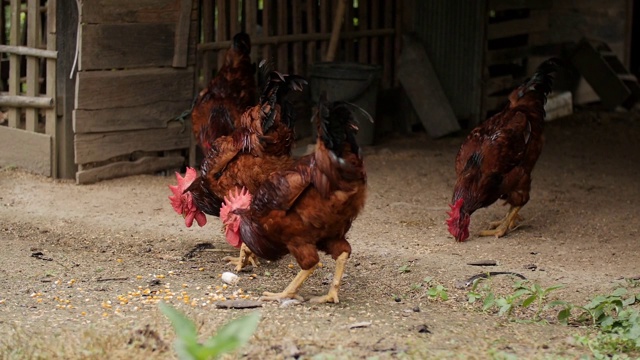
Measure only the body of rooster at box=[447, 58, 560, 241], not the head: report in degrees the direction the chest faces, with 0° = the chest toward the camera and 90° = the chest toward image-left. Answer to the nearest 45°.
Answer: approximately 45°

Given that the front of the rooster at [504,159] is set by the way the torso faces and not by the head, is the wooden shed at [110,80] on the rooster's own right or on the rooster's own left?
on the rooster's own right

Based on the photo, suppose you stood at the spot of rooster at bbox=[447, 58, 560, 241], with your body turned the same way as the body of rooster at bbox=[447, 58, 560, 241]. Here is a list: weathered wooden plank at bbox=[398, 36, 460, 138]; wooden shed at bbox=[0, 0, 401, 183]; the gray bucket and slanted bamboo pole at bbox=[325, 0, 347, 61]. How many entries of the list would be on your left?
0

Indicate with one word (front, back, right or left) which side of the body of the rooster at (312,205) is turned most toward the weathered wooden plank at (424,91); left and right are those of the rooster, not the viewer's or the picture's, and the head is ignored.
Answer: right

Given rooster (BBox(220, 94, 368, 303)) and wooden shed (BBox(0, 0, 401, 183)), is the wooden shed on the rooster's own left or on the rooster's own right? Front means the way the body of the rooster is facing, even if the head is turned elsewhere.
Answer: on the rooster's own right

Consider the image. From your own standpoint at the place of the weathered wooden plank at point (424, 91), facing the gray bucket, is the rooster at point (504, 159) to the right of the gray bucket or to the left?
left

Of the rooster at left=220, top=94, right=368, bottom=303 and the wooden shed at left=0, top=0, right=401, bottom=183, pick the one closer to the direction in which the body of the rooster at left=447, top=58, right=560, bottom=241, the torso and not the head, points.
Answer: the rooster

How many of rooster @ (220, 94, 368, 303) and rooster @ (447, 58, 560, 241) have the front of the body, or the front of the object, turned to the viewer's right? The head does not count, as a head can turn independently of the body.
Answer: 0

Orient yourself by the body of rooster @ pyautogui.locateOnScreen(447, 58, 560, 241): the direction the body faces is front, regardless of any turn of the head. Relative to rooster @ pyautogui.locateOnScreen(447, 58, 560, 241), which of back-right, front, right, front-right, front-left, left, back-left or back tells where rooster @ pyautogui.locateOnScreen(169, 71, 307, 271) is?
front

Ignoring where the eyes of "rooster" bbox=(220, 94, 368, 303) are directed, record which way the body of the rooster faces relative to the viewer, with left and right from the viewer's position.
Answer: facing to the left of the viewer

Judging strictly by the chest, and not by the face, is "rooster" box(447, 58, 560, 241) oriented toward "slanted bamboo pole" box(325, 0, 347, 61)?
no

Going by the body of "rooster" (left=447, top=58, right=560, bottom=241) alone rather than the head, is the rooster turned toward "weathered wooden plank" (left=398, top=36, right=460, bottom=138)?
no

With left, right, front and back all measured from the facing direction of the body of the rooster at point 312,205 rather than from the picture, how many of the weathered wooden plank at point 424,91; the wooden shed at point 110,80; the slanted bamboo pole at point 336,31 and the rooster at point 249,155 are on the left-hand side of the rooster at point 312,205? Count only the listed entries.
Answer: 0
